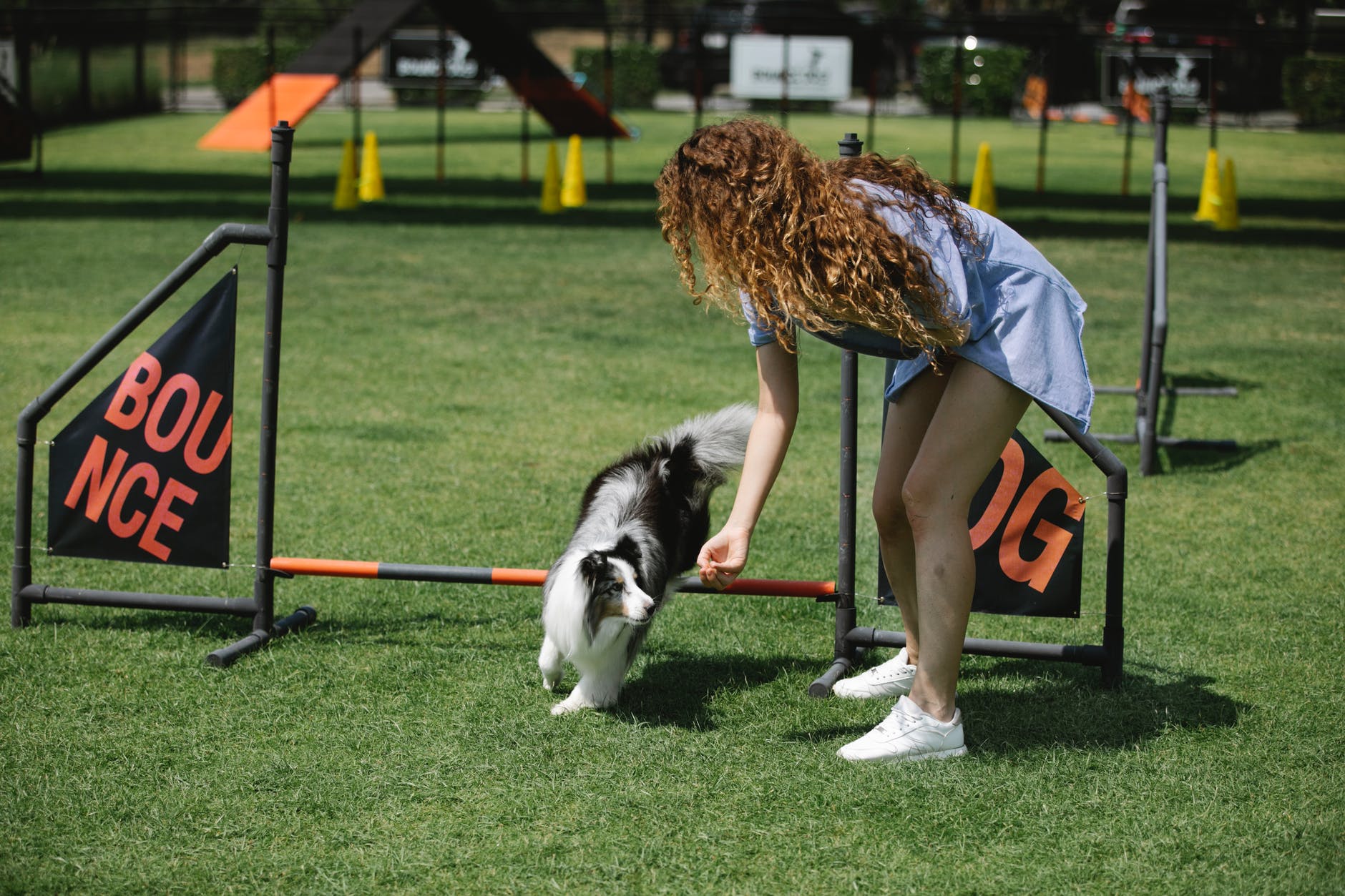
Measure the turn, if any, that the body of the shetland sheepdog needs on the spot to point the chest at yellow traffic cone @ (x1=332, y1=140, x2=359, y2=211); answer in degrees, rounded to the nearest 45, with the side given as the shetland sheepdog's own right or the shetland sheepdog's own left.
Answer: approximately 135° to the shetland sheepdog's own right

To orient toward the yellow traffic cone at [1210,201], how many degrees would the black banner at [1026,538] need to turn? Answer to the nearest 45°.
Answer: approximately 180°

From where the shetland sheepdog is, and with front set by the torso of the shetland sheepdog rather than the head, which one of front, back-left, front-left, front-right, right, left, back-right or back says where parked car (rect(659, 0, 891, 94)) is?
back-right

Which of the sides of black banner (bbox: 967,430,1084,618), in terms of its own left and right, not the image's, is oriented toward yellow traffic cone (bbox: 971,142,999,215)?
back

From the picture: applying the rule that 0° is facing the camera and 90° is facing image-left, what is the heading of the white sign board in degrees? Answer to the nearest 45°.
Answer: approximately 0°

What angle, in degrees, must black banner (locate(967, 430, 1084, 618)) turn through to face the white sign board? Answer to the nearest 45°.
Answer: approximately 180°

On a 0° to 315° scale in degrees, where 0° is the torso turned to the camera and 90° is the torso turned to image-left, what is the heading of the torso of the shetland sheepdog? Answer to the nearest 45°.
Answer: approximately 45°

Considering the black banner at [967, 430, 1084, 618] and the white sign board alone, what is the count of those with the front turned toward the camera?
2
